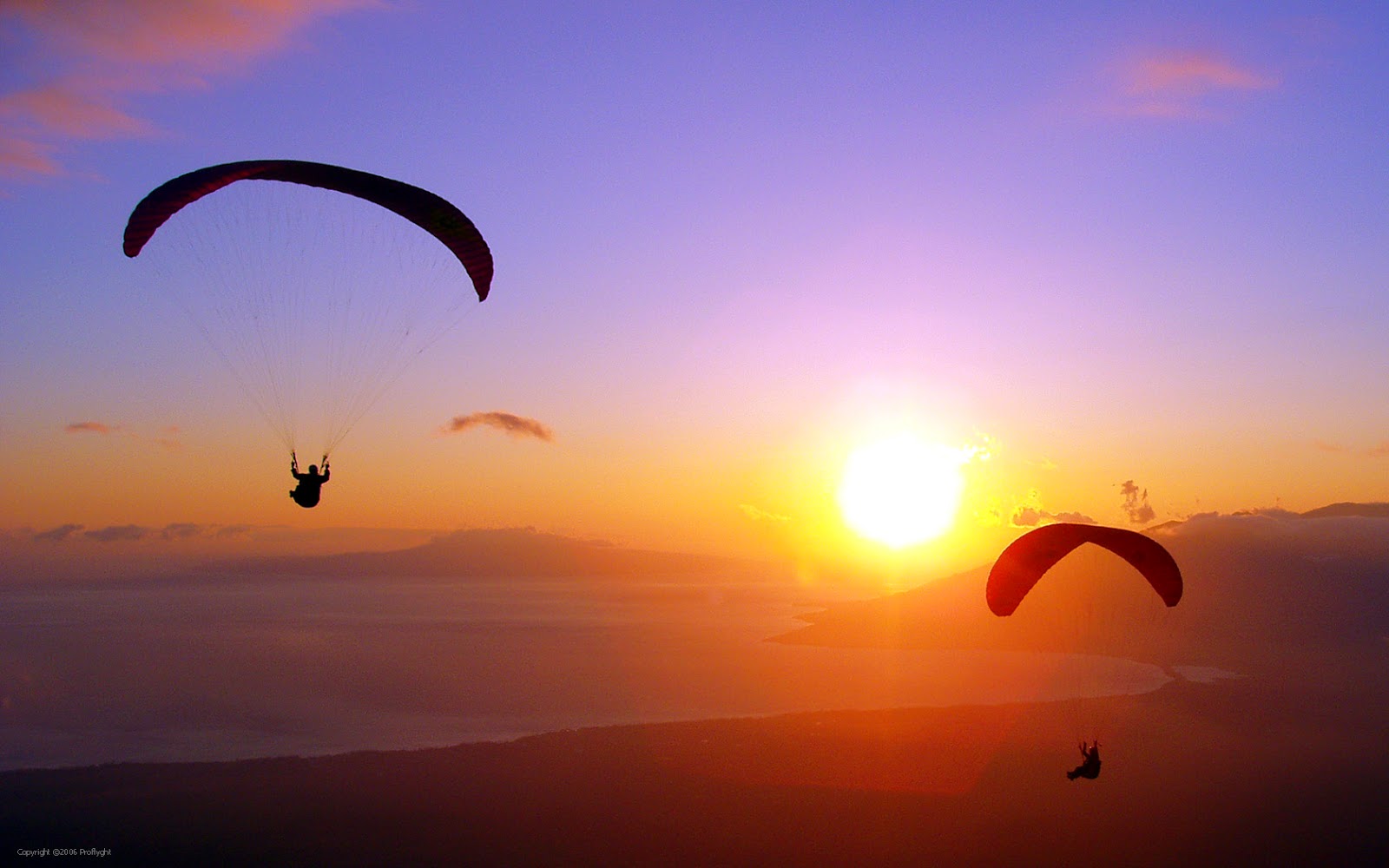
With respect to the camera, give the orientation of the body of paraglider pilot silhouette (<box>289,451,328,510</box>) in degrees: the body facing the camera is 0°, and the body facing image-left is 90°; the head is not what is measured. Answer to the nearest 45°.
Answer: approximately 135°
